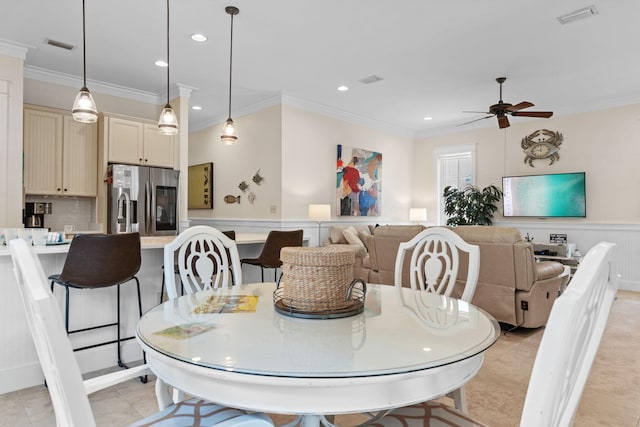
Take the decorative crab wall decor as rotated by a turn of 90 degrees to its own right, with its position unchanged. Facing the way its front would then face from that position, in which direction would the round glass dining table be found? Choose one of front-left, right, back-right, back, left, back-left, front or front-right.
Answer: left

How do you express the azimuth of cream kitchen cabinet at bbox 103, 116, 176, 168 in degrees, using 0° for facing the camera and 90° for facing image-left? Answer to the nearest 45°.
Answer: approximately 315°

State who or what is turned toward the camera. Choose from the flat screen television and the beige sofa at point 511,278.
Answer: the flat screen television

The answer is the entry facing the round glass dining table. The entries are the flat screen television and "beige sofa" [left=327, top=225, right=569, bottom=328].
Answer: the flat screen television

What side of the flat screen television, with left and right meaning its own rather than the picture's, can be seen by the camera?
front

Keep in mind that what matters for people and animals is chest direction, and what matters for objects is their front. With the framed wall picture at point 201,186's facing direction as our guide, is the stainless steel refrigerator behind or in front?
in front

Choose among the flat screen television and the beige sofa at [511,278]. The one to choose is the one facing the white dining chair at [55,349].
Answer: the flat screen television

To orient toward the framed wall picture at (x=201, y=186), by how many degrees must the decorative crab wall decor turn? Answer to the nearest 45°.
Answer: approximately 45° to its right

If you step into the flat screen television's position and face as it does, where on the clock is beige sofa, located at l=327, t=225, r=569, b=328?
The beige sofa is roughly at 12 o'clock from the flat screen television.

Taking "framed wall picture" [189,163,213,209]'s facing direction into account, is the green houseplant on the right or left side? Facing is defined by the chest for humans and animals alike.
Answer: on its left

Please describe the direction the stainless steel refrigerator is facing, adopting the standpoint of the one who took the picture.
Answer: facing the viewer and to the right of the viewer

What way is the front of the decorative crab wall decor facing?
toward the camera

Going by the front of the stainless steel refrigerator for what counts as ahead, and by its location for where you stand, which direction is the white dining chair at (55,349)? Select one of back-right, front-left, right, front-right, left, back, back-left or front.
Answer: front-right

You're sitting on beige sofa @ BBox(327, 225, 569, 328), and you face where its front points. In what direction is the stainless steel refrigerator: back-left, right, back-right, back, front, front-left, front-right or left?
back-left

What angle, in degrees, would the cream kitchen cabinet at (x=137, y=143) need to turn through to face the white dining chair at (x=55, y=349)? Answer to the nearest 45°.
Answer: approximately 45° to its right
